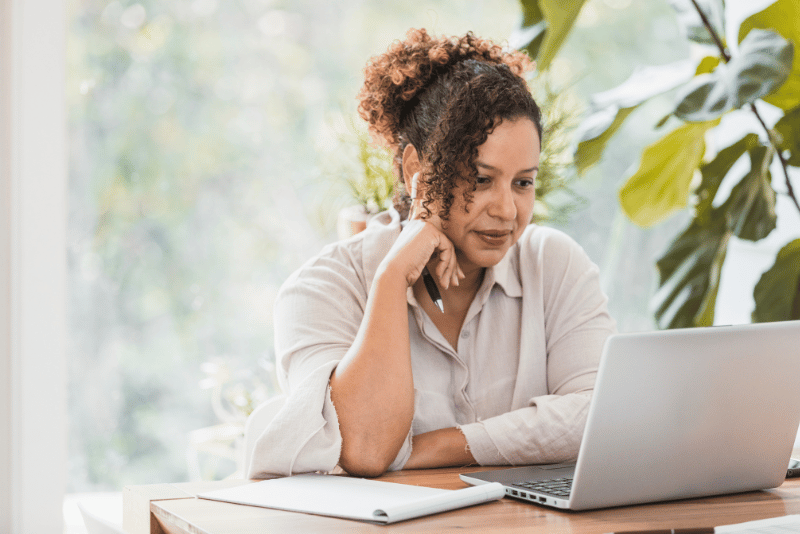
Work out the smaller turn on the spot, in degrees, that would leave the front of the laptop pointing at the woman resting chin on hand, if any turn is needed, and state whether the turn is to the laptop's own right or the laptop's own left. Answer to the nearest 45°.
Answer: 0° — it already faces them

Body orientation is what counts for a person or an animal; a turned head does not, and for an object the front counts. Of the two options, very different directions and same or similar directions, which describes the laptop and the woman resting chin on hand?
very different directions

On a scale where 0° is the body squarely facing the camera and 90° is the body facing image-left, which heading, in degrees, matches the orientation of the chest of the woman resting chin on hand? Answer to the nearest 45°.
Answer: approximately 315°

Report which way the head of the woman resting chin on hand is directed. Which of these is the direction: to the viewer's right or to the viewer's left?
to the viewer's right

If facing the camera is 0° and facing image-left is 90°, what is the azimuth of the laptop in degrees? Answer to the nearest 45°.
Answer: approximately 135°

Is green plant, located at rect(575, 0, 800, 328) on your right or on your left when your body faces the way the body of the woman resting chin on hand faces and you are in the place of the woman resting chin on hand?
on your left
